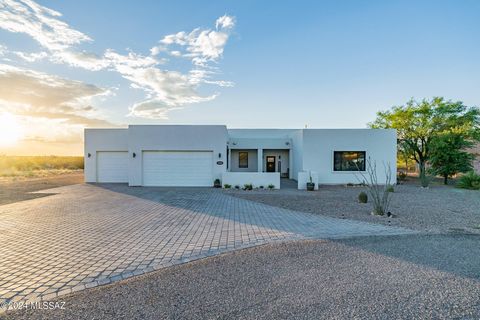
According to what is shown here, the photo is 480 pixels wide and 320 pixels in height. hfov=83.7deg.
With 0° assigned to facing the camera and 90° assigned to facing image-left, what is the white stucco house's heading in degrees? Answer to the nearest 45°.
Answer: approximately 0°

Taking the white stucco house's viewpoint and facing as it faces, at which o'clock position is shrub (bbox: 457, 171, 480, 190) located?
The shrub is roughly at 9 o'clock from the white stucco house.

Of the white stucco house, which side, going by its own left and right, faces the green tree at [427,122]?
left

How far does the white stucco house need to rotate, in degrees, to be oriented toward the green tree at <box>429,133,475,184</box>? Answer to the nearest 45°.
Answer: approximately 90° to its left
